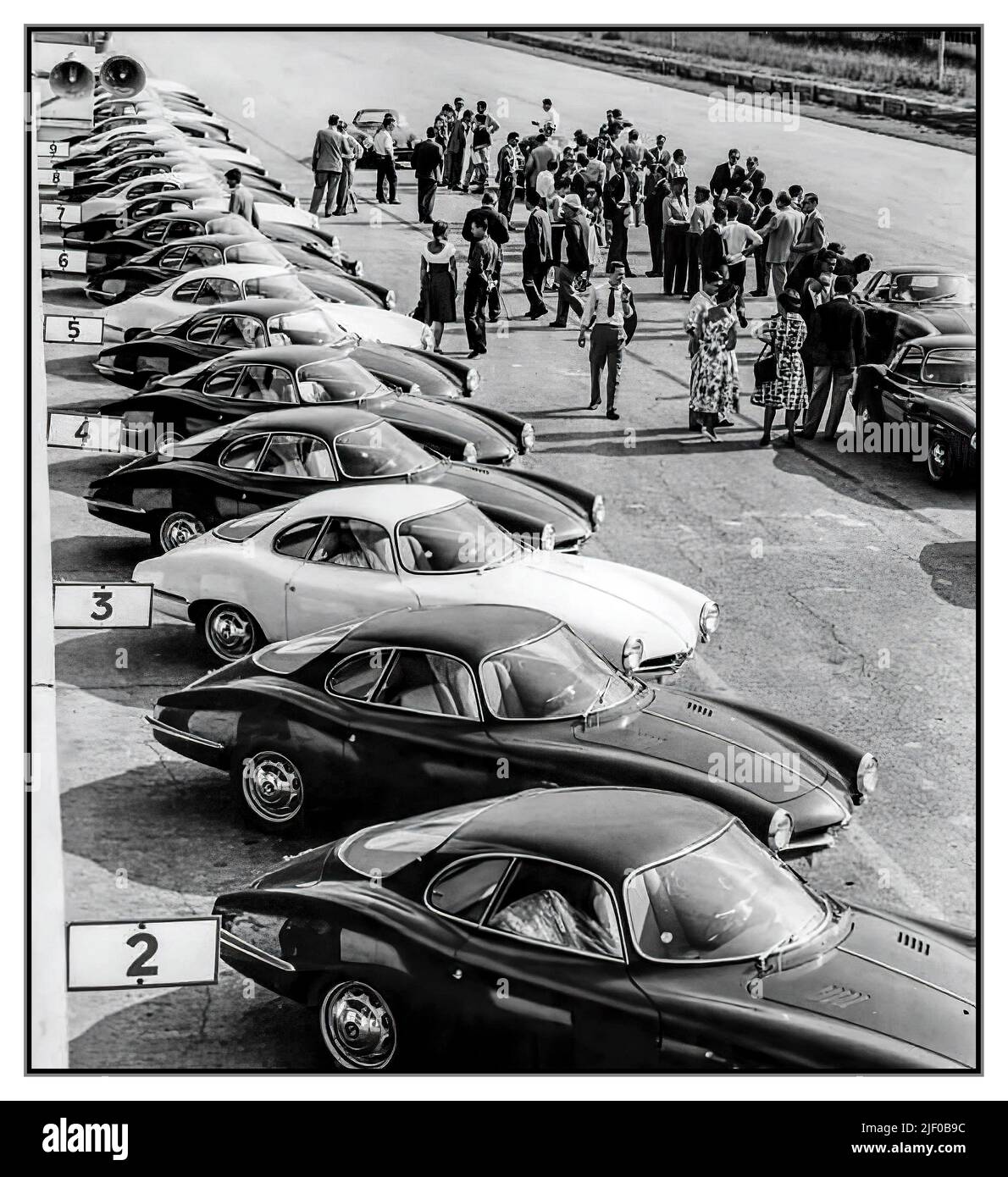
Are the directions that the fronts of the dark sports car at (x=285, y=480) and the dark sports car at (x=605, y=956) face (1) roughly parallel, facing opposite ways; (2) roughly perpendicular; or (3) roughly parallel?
roughly parallel

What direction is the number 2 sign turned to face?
toward the camera

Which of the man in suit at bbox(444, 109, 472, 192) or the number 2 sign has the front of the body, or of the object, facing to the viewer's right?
the man in suit

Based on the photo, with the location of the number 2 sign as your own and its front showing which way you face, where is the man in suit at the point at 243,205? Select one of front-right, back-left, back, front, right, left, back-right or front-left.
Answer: back

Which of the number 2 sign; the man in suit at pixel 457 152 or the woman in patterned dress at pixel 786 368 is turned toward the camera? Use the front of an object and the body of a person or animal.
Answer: the number 2 sign

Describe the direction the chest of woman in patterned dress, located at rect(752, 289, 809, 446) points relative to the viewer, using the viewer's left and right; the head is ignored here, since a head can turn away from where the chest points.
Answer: facing away from the viewer

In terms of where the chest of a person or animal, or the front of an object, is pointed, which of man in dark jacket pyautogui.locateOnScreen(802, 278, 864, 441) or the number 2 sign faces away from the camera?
the man in dark jacket

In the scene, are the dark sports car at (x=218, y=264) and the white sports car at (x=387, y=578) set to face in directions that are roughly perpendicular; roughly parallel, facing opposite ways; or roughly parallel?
roughly parallel

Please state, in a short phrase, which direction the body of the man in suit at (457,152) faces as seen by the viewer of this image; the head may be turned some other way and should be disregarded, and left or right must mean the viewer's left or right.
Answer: facing to the right of the viewer

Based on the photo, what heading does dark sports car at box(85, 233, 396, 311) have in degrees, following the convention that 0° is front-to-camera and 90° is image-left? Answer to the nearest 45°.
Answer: approximately 315°

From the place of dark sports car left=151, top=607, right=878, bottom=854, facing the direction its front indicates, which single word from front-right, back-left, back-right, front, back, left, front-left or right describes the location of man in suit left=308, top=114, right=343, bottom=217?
back-left

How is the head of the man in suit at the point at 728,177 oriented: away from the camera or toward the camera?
toward the camera

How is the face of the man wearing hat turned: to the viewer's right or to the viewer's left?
to the viewer's left
